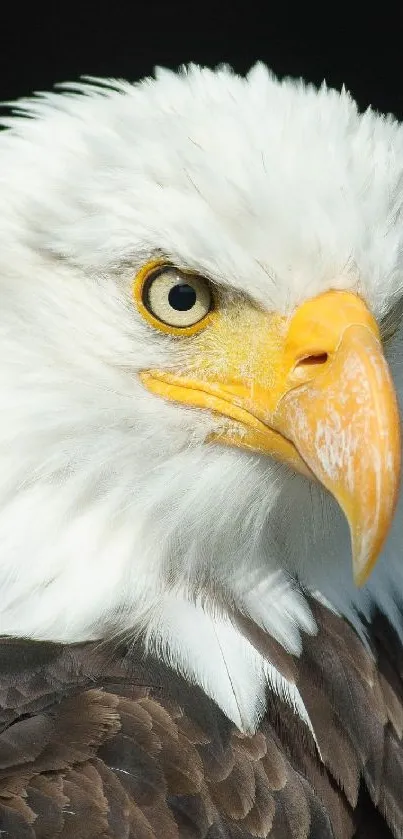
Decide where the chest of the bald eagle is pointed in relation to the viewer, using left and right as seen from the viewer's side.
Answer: facing the viewer and to the right of the viewer
